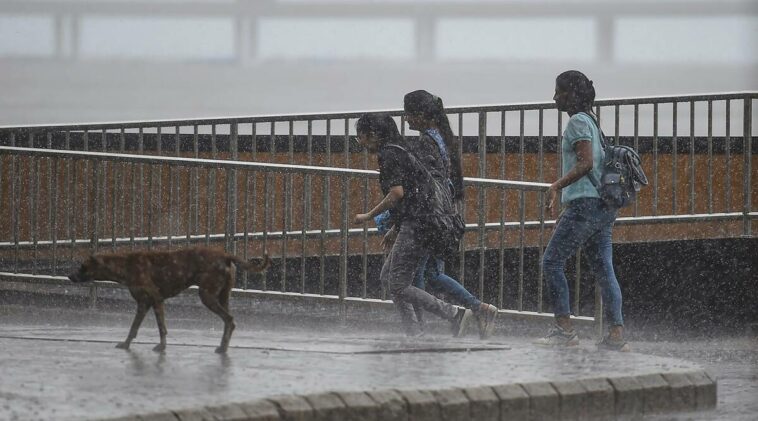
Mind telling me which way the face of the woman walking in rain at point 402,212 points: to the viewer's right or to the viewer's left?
to the viewer's left

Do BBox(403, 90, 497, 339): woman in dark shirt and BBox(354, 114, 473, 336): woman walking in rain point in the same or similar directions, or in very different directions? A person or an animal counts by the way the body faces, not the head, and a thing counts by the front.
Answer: same or similar directions

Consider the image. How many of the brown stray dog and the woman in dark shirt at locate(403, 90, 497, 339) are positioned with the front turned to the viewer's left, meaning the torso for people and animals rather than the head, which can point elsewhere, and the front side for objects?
2

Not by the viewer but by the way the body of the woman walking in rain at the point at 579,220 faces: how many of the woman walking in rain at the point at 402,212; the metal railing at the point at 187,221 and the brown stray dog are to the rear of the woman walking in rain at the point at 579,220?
0

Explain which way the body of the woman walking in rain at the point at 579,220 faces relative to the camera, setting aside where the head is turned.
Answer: to the viewer's left

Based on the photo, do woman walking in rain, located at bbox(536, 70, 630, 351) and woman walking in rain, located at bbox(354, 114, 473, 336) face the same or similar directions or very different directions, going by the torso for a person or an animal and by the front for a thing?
same or similar directions

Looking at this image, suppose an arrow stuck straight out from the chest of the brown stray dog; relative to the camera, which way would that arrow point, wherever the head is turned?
to the viewer's left

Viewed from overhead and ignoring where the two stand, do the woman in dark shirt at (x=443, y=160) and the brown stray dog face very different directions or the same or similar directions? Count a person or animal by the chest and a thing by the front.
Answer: same or similar directions

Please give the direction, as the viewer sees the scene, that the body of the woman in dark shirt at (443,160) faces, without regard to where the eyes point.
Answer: to the viewer's left

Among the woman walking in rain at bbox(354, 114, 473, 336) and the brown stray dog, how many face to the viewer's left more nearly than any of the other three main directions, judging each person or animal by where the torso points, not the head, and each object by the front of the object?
2
